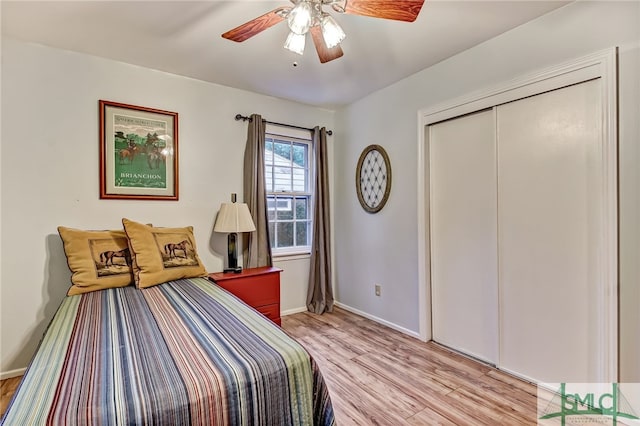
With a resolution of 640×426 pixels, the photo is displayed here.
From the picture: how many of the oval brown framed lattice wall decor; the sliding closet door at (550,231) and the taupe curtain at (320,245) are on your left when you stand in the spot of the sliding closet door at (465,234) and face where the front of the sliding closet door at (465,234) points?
1

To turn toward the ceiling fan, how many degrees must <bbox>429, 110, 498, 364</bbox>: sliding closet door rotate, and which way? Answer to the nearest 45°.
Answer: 0° — it already faces it

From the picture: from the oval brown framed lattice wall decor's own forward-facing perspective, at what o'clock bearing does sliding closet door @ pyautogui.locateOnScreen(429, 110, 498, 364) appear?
The sliding closet door is roughly at 9 o'clock from the oval brown framed lattice wall decor.

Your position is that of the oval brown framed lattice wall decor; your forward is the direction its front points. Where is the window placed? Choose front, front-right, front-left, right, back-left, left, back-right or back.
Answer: front-right

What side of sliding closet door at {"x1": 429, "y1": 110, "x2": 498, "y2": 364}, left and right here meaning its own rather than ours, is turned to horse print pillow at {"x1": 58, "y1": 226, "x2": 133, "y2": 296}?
front

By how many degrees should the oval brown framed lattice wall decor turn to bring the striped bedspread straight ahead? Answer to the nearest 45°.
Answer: approximately 45° to its left

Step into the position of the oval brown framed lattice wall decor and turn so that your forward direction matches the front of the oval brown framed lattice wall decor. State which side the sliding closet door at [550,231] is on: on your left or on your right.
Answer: on your left

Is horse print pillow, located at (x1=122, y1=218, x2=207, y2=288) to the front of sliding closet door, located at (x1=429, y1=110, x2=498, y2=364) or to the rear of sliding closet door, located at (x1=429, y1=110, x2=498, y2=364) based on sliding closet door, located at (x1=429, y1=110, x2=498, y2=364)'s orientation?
to the front
